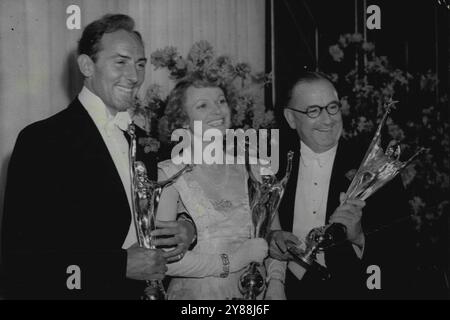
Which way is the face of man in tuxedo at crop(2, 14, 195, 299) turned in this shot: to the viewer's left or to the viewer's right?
to the viewer's right

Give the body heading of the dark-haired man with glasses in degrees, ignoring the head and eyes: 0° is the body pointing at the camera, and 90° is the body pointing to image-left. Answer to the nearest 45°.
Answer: approximately 0°

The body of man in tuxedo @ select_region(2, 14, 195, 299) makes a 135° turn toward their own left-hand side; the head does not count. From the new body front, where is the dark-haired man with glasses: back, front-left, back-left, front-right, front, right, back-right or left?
right

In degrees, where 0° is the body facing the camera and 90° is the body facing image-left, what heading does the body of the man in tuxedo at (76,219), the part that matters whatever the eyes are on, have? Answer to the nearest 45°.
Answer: approximately 315°
